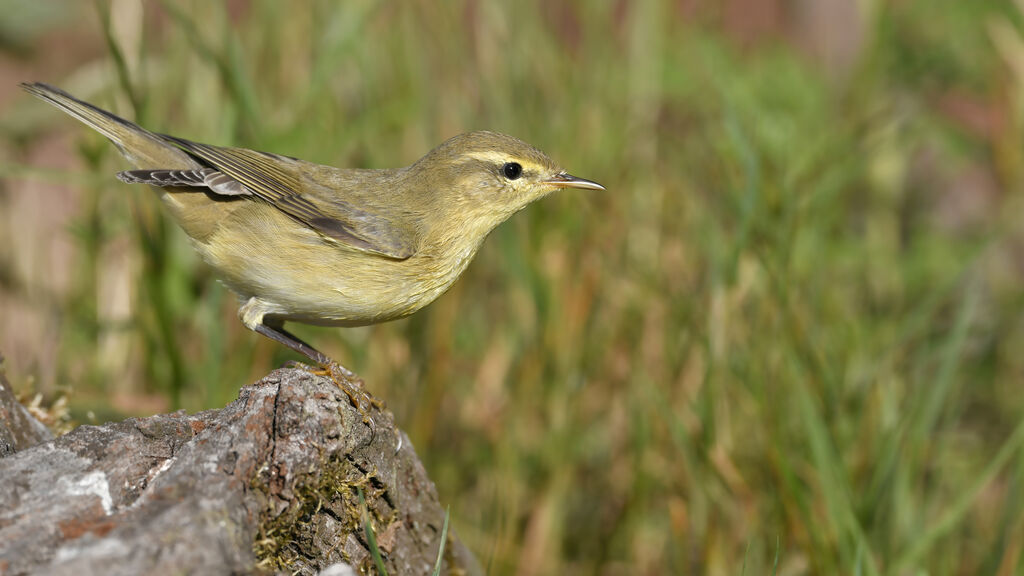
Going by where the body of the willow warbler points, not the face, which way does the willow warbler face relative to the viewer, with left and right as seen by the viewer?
facing to the right of the viewer
